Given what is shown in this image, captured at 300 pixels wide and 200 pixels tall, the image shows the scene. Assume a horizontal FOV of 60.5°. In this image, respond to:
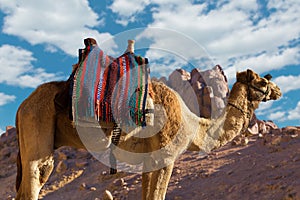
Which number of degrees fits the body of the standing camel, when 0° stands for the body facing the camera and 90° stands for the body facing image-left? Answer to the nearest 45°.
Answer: approximately 270°
